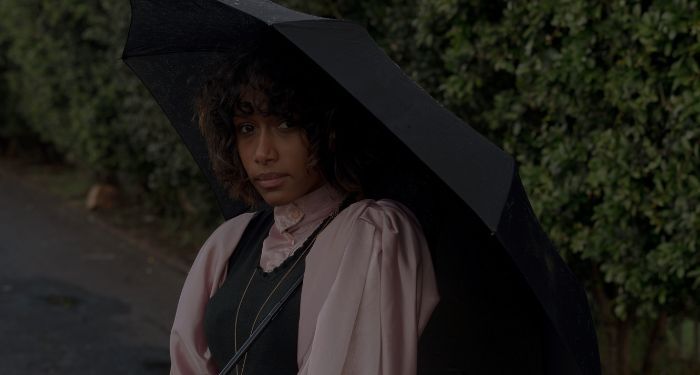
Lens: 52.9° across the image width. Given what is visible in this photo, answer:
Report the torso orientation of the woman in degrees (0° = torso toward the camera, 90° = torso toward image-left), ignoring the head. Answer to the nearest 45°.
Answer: approximately 45°
